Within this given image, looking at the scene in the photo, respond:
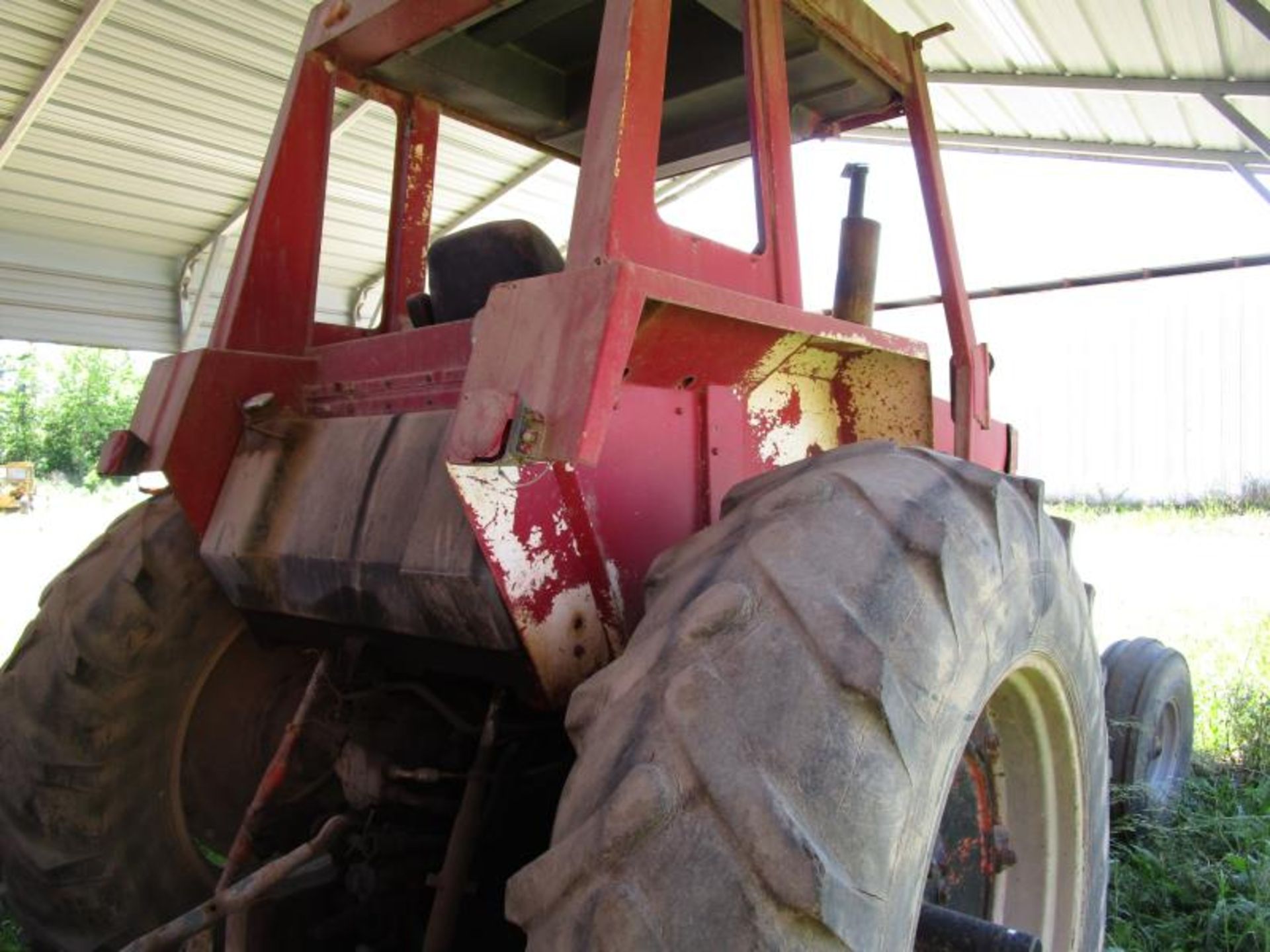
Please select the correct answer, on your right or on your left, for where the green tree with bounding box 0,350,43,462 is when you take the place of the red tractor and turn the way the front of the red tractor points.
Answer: on your left

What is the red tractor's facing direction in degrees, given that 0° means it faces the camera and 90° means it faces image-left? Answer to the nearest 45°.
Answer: approximately 225°

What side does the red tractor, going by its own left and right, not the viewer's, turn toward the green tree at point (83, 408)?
left

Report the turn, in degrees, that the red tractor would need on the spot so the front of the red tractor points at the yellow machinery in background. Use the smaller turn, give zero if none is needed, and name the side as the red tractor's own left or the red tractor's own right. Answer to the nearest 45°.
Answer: approximately 90° to the red tractor's own left
